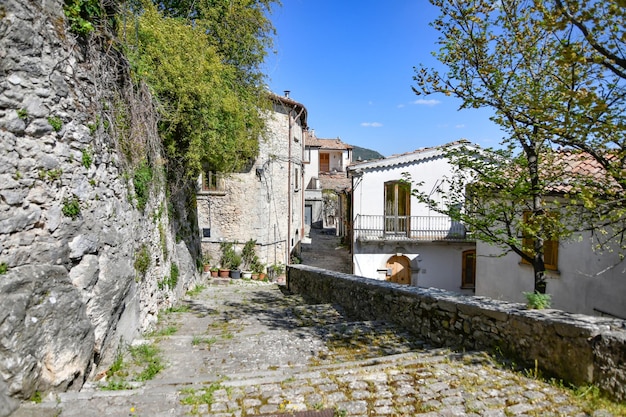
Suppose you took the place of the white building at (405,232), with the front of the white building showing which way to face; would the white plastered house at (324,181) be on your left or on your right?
on your right

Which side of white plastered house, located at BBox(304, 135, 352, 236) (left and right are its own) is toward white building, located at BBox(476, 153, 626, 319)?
front

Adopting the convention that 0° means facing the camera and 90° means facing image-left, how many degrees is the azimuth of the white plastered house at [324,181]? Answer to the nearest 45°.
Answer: approximately 0°

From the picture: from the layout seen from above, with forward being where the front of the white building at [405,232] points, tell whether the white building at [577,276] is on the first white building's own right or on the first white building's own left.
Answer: on the first white building's own left

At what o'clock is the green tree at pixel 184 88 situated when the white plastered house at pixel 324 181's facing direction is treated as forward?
The green tree is roughly at 12 o'clock from the white plastered house.

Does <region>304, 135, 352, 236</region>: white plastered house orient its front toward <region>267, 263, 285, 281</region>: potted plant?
yes

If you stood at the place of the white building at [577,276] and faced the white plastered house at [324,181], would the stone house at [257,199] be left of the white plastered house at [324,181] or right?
left

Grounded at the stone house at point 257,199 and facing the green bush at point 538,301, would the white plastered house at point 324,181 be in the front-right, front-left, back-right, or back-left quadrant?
back-left

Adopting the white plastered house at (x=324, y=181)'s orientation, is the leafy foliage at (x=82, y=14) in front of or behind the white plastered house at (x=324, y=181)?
in front

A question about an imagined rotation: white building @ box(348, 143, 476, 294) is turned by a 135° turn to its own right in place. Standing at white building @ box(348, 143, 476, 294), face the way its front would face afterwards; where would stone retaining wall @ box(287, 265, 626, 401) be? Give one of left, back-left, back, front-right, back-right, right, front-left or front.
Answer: back

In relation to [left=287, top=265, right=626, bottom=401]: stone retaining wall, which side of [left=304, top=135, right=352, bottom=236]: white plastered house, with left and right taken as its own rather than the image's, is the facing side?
front

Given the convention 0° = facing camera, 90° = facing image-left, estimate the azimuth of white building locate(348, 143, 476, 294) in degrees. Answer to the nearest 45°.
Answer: approximately 45°

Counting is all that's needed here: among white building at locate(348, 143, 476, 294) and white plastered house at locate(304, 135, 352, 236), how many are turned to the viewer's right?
0

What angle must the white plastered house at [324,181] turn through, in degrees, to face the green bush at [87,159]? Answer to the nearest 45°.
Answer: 0° — it already faces it

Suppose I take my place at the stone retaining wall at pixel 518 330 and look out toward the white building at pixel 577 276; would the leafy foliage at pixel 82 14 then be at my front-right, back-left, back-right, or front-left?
back-left

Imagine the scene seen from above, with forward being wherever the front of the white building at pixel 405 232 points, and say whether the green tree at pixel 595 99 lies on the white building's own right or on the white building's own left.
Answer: on the white building's own left
